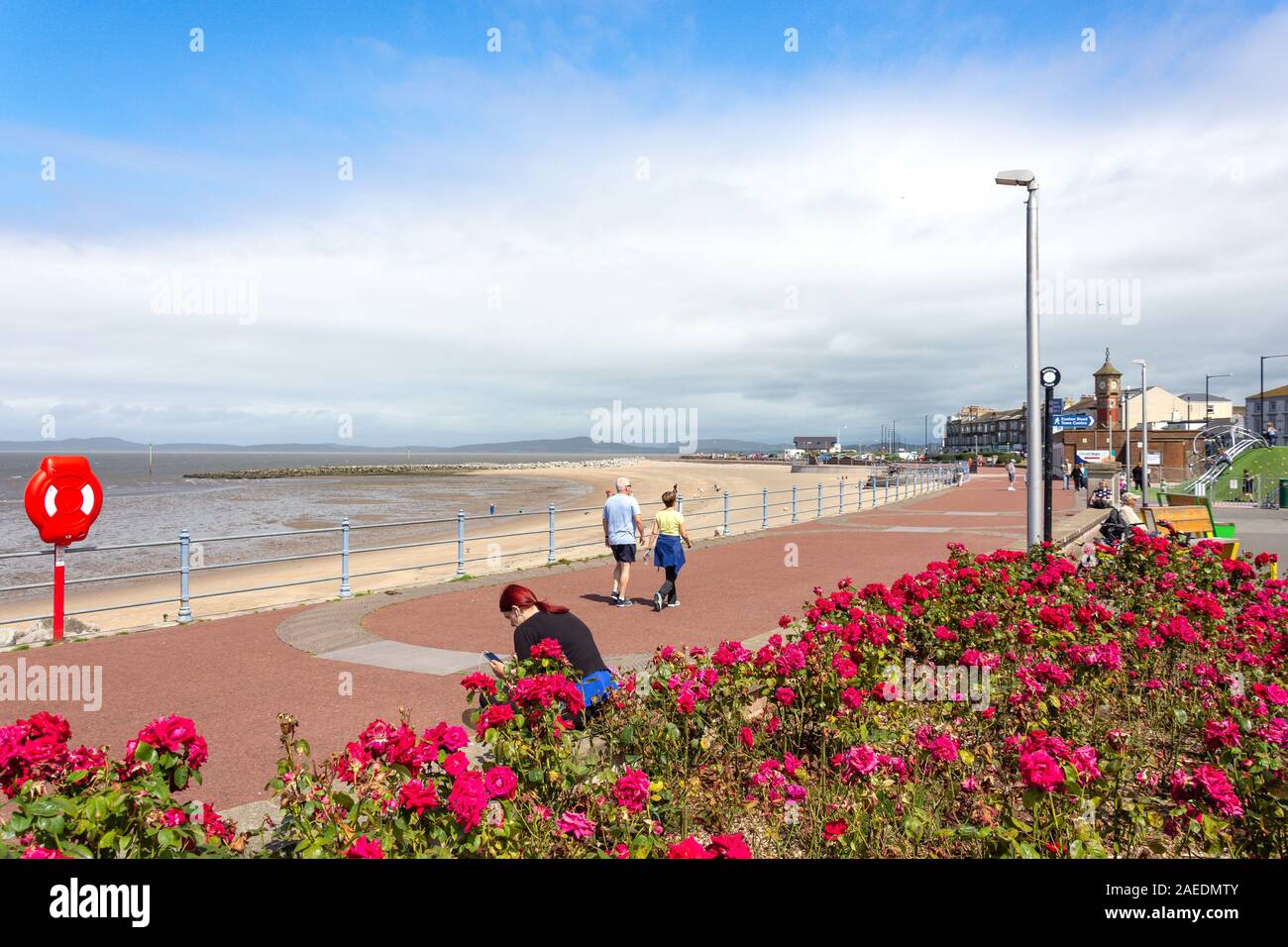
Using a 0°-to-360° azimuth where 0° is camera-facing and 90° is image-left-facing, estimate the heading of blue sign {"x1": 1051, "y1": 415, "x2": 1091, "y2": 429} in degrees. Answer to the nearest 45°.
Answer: approximately 0°

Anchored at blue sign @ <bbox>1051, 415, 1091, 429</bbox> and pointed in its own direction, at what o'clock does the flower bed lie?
The flower bed is roughly at 12 o'clock from the blue sign.

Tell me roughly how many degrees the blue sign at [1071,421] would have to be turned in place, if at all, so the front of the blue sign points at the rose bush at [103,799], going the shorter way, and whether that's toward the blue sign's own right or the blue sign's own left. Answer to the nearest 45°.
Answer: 0° — it already faces it

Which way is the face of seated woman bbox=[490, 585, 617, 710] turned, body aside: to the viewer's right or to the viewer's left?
to the viewer's left

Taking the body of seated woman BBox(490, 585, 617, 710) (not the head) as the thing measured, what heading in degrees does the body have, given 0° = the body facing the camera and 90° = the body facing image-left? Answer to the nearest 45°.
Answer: approximately 90°

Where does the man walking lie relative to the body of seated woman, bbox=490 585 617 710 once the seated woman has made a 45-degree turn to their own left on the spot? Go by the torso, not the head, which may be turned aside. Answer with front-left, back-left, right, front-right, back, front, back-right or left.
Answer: back-right

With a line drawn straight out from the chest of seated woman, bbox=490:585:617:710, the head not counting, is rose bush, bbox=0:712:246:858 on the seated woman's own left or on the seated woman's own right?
on the seated woman's own left

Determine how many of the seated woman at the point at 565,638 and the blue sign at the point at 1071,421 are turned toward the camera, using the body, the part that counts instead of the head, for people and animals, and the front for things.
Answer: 1
